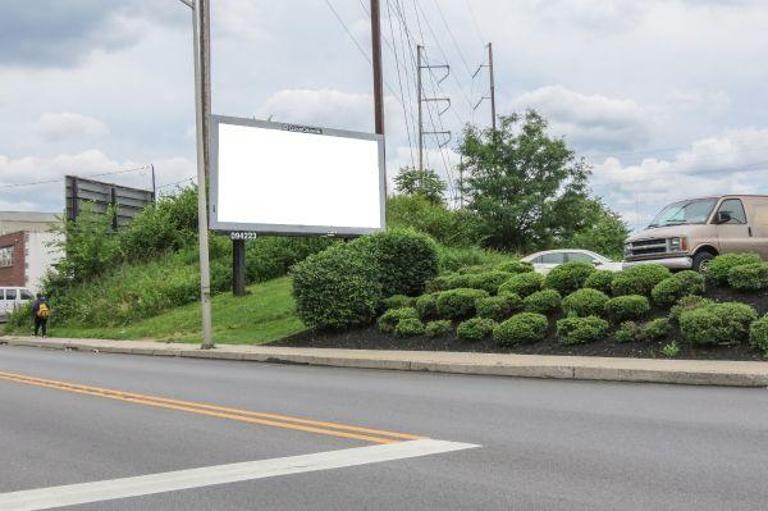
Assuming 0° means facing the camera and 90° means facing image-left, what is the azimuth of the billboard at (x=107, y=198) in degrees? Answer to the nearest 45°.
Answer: approximately 135°

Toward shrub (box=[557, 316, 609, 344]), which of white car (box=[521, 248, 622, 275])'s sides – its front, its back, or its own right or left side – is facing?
right

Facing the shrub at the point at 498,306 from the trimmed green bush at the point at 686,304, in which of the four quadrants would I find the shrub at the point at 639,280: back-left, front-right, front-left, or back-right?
front-right

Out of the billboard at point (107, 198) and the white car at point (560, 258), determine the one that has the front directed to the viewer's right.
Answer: the white car

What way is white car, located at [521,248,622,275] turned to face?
to the viewer's right

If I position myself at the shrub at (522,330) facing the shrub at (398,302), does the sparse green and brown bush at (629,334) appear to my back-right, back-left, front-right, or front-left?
back-right
